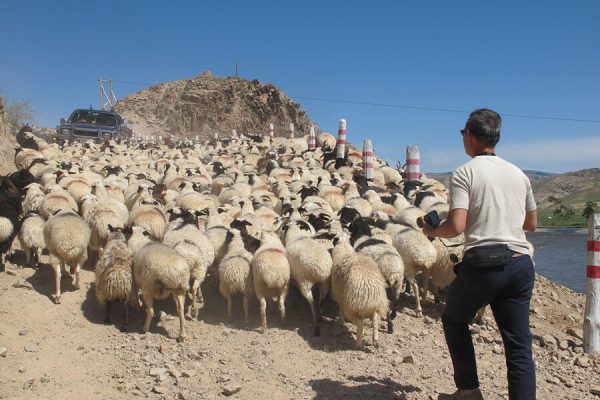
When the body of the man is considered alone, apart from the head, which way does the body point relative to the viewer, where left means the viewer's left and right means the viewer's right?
facing away from the viewer and to the left of the viewer

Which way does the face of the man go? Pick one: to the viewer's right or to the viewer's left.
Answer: to the viewer's left
